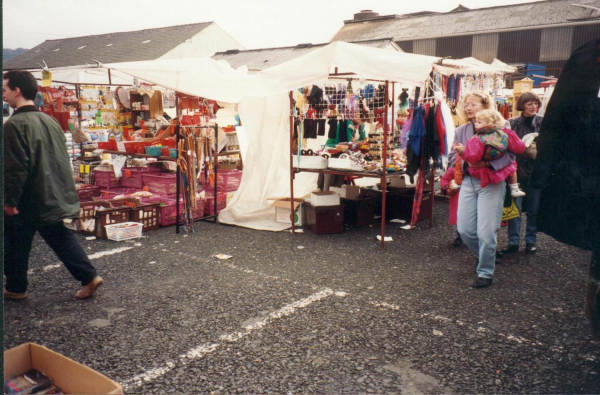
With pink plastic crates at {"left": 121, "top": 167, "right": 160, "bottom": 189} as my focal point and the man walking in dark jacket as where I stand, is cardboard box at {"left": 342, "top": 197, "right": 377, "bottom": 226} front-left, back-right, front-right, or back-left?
front-right

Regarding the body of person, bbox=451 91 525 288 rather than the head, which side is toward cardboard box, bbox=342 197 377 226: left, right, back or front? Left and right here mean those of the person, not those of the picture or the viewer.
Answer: right

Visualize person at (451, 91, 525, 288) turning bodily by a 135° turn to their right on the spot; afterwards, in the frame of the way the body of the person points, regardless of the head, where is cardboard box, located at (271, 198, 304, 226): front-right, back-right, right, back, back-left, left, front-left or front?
front-left
